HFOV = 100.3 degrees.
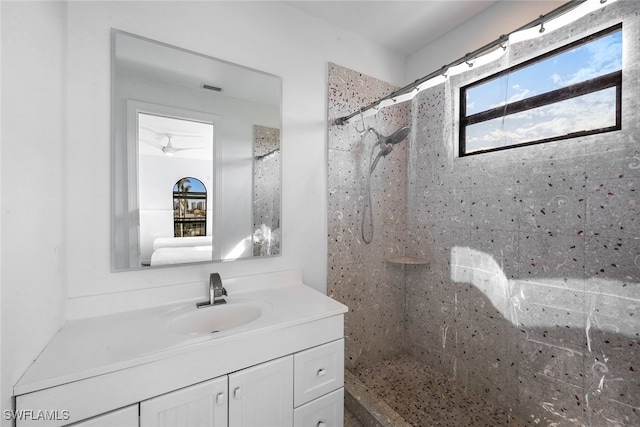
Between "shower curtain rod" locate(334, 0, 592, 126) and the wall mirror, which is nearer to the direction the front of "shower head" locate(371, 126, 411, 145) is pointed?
the shower curtain rod

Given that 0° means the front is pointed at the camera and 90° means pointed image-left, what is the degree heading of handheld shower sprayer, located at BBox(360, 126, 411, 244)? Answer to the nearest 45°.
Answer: approximately 315°

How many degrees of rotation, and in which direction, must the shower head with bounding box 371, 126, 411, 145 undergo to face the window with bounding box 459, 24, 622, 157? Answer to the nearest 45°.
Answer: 0° — it already faces it

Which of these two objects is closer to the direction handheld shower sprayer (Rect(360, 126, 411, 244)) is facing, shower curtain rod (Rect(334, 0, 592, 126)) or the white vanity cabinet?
the shower curtain rod

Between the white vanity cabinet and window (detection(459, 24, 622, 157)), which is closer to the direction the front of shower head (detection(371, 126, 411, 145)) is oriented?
the window

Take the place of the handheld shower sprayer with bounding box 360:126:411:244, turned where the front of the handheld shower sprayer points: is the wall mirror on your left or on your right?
on your right

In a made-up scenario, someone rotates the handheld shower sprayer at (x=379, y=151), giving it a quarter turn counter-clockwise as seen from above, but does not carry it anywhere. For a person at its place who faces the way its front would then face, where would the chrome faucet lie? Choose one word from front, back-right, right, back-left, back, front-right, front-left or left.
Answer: back

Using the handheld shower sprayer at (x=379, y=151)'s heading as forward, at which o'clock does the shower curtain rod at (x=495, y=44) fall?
The shower curtain rod is roughly at 12 o'clock from the handheld shower sprayer.
